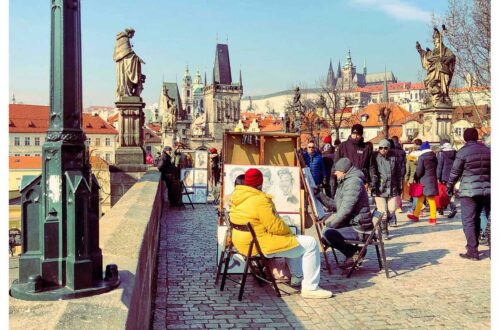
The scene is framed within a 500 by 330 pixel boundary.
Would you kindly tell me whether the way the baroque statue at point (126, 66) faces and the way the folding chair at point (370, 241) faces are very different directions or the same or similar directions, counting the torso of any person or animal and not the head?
very different directions

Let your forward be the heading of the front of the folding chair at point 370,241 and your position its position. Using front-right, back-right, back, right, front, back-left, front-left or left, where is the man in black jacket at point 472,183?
back-right

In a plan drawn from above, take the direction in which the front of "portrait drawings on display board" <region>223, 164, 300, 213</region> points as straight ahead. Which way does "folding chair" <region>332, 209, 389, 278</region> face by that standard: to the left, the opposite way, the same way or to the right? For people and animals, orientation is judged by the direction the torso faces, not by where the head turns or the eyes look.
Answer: to the right

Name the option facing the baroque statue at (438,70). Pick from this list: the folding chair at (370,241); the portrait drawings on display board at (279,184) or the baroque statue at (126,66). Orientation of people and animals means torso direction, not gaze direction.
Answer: the baroque statue at (126,66)

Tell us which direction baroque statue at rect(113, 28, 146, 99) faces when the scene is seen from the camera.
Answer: facing to the right of the viewer

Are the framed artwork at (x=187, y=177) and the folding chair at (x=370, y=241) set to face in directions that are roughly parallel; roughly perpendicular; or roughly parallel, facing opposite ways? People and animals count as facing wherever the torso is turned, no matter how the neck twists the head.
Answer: roughly perpendicular

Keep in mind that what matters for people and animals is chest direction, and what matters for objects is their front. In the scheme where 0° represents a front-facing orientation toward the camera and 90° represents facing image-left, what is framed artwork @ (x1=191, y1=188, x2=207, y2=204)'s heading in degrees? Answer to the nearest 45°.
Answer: approximately 0°

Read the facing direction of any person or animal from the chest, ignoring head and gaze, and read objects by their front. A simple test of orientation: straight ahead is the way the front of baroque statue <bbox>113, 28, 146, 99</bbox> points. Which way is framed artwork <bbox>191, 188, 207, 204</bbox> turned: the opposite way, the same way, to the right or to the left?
to the right

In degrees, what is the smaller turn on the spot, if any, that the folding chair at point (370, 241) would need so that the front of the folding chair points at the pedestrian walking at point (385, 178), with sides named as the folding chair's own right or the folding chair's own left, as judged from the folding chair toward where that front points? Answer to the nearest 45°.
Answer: approximately 90° to the folding chair's own right
